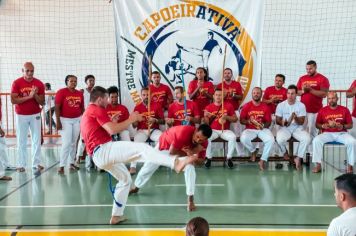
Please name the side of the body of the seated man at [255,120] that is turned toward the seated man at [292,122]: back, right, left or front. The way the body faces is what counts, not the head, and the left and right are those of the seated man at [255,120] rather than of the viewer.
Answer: left

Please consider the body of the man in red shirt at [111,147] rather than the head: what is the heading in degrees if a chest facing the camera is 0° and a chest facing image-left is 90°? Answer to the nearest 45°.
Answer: approximately 270°

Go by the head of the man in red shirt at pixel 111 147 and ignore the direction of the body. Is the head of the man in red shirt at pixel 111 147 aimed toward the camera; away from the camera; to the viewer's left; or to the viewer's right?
to the viewer's right

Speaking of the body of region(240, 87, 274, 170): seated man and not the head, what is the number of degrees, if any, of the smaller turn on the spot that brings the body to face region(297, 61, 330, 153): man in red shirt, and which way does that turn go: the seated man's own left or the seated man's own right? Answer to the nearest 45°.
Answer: approximately 90° to the seated man's own left

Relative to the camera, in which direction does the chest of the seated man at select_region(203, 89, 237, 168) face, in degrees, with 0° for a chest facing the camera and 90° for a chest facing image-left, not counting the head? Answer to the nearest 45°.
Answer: approximately 0°

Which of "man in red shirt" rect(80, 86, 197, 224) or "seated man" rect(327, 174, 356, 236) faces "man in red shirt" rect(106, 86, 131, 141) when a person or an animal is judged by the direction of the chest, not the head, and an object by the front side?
the seated man

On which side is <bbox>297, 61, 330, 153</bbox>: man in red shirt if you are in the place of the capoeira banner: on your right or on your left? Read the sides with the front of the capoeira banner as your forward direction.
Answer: on your left

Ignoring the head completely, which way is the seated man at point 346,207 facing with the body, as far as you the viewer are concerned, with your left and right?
facing away from the viewer and to the left of the viewer

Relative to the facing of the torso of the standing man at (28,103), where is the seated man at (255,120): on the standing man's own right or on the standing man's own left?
on the standing man's own left

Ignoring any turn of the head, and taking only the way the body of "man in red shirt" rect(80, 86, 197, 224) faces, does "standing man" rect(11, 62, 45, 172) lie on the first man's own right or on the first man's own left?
on the first man's own left

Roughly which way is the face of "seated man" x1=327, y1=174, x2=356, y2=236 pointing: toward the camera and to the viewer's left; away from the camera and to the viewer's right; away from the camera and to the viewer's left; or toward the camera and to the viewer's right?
away from the camera and to the viewer's left
